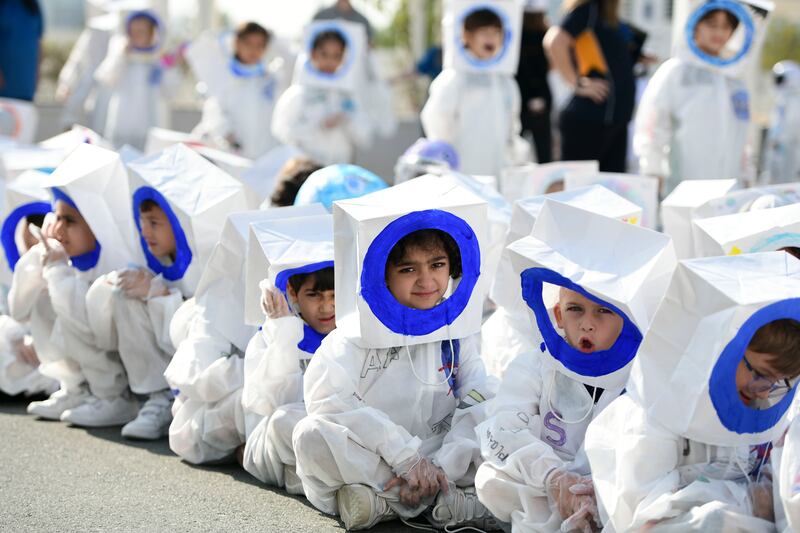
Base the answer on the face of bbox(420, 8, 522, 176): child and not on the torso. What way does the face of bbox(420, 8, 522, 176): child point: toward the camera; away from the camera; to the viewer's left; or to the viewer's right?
toward the camera

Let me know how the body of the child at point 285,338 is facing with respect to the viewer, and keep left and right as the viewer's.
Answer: facing the viewer and to the right of the viewer

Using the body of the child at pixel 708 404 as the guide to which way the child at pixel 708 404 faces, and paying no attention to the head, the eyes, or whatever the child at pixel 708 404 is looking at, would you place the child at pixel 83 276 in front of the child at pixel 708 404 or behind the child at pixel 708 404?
behind

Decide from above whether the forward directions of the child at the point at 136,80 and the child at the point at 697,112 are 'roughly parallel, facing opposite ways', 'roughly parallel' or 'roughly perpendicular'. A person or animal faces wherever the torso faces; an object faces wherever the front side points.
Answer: roughly parallel

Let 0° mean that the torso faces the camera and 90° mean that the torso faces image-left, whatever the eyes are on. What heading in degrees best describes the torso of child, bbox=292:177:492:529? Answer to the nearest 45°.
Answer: approximately 315°

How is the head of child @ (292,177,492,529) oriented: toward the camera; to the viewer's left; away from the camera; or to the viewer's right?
toward the camera

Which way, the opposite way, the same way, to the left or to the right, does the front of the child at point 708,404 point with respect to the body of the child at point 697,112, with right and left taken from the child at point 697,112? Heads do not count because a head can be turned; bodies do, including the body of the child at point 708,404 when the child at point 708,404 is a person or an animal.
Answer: the same way

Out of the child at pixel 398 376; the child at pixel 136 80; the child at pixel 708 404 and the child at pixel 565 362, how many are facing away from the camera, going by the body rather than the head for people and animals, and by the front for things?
0

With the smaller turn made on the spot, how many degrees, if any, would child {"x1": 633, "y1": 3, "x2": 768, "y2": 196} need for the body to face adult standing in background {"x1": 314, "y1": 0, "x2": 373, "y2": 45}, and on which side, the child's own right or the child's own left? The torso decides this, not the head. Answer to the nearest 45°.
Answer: approximately 180°

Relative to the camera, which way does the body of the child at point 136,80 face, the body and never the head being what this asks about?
toward the camera

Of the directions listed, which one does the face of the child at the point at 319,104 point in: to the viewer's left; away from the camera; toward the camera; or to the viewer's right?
toward the camera

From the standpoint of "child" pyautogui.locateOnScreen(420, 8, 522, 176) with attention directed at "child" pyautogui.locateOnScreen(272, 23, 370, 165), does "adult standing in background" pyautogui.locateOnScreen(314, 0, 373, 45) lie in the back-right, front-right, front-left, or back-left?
front-right

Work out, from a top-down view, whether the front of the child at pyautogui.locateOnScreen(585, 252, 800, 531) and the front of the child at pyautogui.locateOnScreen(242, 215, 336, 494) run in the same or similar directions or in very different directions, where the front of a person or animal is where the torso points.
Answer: same or similar directions

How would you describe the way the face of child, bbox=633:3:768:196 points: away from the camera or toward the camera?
toward the camera
